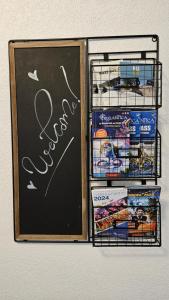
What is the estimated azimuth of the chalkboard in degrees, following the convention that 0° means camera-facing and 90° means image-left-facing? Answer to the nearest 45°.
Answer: approximately 0°

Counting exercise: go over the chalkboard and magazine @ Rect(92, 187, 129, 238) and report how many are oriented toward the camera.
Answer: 2
